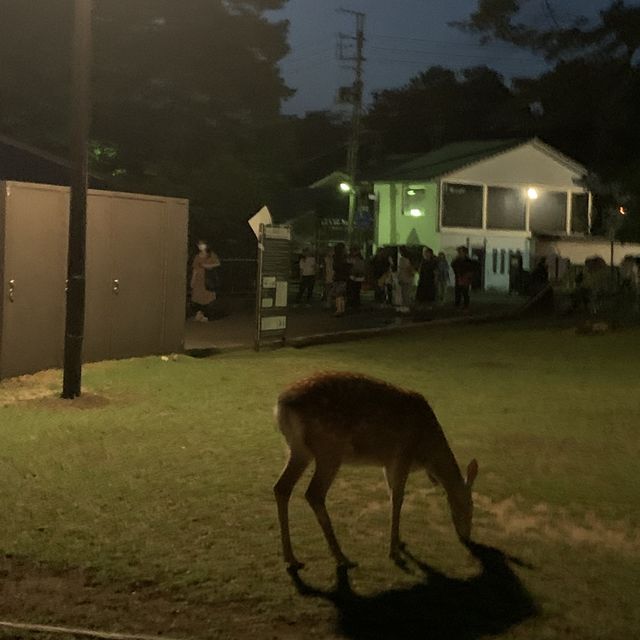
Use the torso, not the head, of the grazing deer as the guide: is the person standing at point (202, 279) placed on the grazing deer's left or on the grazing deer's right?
on the grazing deer's left

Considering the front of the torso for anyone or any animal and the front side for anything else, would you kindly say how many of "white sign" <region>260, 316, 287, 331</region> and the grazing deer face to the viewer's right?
1

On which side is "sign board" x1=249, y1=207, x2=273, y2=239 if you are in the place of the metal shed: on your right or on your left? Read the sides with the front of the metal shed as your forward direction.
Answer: on your left

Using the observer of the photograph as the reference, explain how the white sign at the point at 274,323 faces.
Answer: facing the viewer

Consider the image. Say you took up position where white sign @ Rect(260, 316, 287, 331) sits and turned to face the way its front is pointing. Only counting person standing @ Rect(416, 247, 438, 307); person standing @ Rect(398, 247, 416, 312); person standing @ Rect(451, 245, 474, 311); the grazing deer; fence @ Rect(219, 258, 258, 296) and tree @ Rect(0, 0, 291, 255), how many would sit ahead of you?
1

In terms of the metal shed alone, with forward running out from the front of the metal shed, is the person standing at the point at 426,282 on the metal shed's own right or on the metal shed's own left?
on the metal shed's own left

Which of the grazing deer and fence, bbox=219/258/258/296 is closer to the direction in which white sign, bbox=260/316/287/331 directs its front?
the grazing deer

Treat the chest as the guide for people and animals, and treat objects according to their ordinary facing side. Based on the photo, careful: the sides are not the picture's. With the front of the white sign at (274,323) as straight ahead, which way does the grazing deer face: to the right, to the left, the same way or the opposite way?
to the left

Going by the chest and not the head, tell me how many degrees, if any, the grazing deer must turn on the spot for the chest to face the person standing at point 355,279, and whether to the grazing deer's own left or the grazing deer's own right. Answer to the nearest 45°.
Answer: approximately 90° to the grazing deer's own left

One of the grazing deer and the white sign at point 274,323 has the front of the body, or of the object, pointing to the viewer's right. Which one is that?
the grazing deer

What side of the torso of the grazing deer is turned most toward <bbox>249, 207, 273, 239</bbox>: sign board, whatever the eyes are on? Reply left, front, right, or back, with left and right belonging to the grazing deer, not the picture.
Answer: left

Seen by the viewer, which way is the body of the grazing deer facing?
to the viewer's right

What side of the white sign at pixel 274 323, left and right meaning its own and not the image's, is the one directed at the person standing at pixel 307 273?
back
